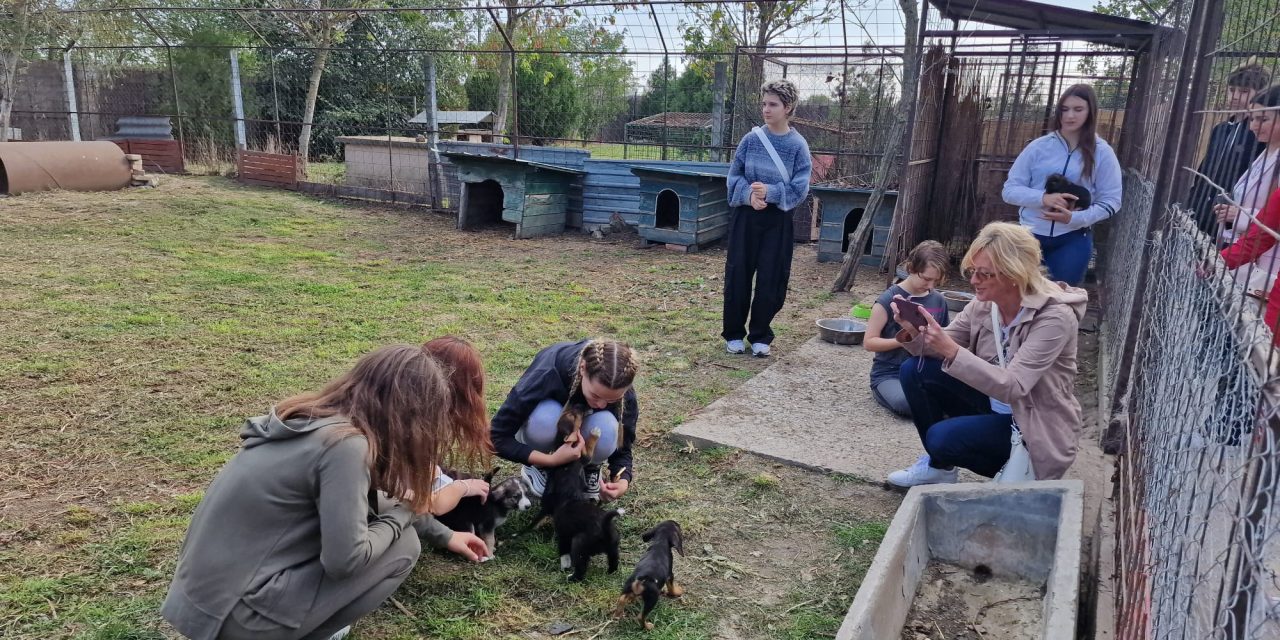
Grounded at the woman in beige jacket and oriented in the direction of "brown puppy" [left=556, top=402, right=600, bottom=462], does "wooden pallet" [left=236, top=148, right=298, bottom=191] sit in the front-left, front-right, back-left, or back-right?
front-right

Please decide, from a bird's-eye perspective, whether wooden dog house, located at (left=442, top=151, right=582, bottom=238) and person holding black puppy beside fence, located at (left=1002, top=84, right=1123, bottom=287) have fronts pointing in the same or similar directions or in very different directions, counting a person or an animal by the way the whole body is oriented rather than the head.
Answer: same or similar directions

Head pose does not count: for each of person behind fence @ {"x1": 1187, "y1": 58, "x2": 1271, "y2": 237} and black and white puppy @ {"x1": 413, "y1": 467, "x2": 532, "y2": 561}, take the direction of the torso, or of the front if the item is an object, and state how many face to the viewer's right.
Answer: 1

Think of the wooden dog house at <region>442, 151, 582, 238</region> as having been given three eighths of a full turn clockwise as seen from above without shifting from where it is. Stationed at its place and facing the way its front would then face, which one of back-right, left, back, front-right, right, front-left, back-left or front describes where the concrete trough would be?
back

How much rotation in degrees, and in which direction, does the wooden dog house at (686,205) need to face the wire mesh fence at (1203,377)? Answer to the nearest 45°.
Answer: approximately 45° to its left

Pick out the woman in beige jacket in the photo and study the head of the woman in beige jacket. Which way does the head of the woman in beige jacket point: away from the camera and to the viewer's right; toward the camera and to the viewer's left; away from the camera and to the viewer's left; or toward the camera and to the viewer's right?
toward the camera and to the viewer's left

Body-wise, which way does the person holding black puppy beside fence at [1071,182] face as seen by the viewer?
toward the camera

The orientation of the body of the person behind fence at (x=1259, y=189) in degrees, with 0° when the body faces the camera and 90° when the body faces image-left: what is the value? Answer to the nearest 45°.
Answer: approximately 45°

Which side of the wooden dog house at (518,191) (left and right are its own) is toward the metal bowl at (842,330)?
left

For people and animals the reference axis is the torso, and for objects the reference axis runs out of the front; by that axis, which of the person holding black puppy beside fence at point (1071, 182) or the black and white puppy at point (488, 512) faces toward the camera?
the person holding black puppy beside fence

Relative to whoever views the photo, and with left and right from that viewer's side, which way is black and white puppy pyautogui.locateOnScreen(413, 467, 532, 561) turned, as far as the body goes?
facing to the right of the viewer

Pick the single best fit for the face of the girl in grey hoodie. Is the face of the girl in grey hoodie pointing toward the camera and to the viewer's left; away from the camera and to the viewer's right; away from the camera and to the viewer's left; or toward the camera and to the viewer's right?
away from the camera and to the viewer's right

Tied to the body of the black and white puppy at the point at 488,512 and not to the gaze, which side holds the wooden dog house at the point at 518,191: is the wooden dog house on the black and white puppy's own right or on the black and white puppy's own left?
on the black and white puppy's own left

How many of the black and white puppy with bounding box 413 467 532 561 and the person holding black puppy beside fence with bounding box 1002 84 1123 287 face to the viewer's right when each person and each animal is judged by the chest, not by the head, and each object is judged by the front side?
1
